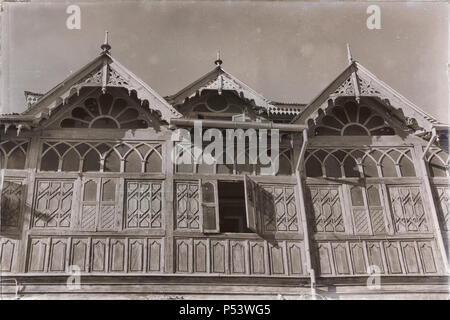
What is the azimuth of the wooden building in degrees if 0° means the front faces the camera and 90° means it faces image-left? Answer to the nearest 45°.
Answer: approximately 0°
